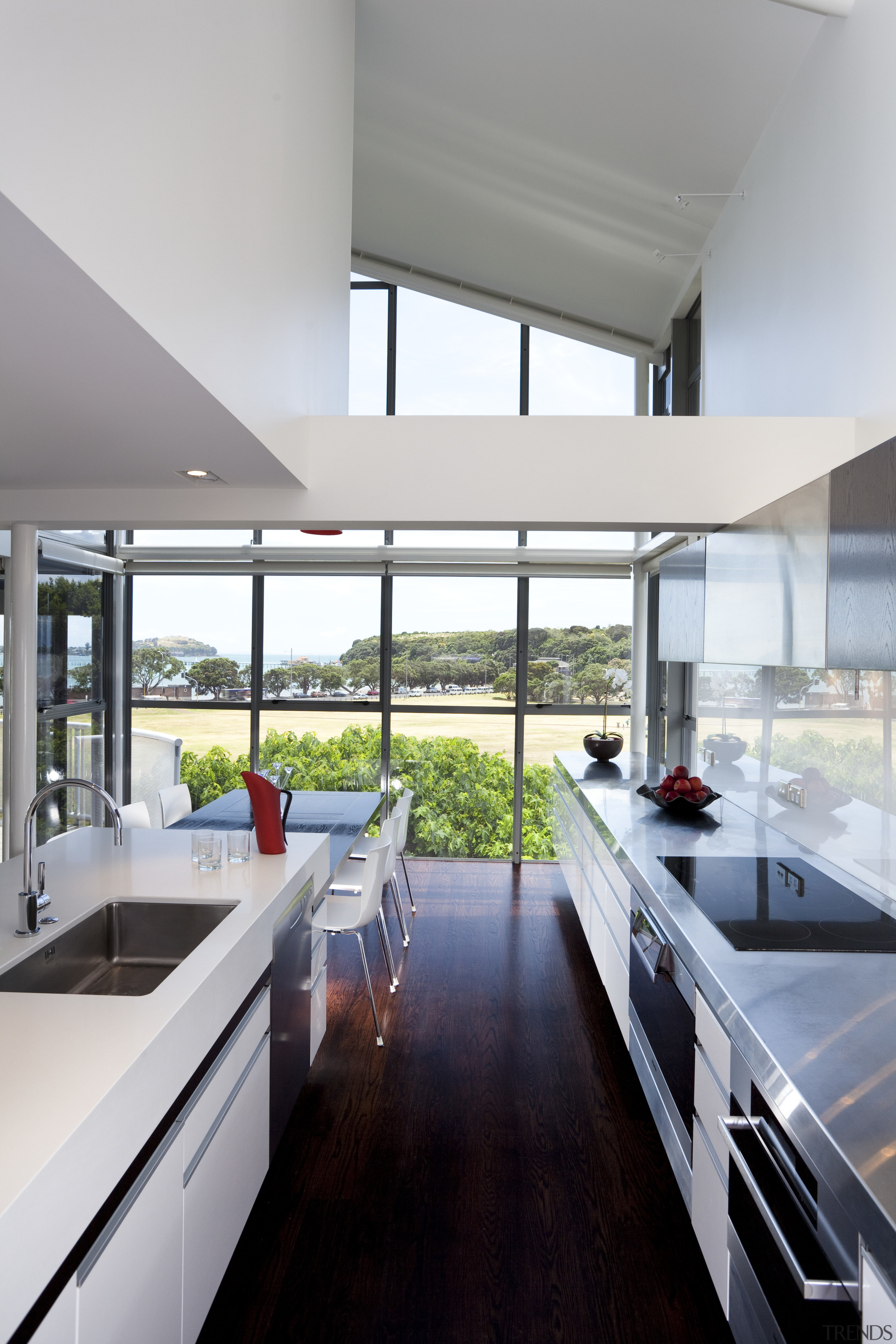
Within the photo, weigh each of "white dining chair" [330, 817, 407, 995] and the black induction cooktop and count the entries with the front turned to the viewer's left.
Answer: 2

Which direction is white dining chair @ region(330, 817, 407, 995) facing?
to the viewer's left

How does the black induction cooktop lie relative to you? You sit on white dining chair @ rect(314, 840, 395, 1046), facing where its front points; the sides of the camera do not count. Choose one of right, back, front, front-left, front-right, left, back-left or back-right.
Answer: back-left

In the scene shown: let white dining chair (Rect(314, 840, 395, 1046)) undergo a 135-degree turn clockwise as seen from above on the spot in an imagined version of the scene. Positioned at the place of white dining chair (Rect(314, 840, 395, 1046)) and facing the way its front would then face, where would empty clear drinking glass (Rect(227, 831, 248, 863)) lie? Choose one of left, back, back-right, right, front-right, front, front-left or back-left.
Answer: back

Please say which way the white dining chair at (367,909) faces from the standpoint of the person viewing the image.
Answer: facing to the left of the viewer

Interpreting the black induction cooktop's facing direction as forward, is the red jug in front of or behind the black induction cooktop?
in front

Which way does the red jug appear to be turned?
to the viewer's left

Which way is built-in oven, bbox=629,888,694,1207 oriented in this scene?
to the viewer's left

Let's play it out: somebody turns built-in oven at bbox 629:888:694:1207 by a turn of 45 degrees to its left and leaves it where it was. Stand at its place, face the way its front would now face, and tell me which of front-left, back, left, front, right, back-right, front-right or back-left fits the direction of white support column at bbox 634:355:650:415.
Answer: back-right
